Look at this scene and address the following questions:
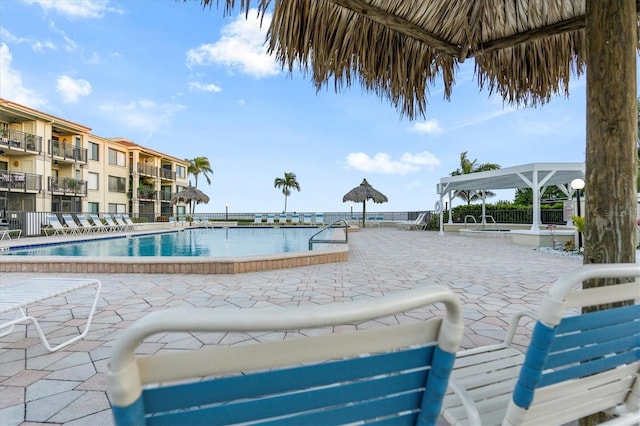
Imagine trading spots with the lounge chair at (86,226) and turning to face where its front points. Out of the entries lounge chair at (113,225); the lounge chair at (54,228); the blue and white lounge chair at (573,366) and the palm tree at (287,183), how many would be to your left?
2

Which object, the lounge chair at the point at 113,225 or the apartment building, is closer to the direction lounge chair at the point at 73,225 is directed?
the lounge chair

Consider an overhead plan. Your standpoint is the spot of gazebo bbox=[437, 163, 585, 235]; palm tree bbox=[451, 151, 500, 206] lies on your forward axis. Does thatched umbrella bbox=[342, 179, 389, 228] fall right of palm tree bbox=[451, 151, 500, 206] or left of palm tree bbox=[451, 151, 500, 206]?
left

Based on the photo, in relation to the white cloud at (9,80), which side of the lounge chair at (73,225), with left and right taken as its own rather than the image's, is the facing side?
back

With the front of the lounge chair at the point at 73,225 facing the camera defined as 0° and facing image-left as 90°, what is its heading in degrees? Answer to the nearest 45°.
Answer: approximately 315°
